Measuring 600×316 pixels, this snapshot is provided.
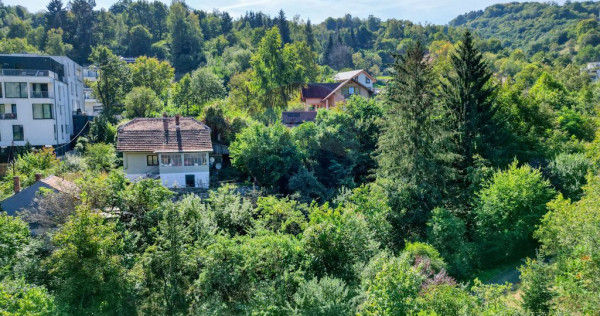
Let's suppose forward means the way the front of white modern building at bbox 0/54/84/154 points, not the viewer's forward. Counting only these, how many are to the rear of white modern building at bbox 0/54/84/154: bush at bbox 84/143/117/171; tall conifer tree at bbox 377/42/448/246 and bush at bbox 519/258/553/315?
0

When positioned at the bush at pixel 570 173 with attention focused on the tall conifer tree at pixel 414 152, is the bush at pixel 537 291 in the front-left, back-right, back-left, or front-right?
front-left

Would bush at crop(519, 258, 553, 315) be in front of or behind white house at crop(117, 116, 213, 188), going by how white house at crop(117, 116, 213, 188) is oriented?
in front

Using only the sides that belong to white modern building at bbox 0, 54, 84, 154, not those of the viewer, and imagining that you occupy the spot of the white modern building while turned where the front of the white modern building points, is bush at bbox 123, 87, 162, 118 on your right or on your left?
on your left

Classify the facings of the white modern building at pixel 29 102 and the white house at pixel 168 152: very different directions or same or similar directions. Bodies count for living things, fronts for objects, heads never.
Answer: same or similar directions

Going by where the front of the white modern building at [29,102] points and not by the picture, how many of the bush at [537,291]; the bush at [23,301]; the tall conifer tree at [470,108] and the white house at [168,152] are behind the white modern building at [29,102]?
0

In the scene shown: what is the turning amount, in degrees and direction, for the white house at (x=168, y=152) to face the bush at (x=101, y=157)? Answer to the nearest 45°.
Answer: approximately 135° to its right

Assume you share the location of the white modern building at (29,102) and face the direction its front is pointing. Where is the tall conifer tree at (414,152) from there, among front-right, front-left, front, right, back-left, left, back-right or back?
front-left

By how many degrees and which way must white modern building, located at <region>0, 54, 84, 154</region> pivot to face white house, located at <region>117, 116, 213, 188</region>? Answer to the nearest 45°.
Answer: approximately 45° to its left

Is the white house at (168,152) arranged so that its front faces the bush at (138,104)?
no

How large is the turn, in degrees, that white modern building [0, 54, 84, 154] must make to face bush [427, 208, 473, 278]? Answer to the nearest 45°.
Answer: approximately 45° to its left

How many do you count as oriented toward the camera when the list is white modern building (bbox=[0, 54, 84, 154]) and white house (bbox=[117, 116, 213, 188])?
2

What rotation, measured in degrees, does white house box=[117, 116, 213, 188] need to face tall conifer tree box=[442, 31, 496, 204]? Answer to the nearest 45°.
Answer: approximately 45° to its left

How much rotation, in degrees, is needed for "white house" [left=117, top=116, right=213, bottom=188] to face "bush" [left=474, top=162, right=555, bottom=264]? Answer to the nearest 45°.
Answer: approximately 45° to its left

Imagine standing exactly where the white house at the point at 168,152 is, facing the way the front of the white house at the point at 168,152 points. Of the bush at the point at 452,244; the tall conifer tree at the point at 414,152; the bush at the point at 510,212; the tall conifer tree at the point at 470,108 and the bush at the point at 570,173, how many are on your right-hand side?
0

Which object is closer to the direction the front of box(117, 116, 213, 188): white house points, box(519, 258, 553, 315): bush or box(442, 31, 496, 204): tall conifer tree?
the bush

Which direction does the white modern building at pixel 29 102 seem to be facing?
toward the camera
